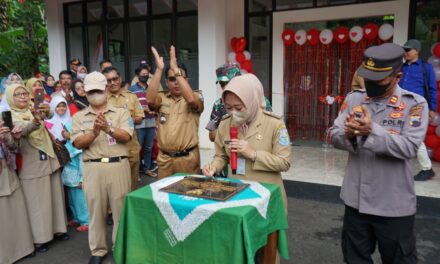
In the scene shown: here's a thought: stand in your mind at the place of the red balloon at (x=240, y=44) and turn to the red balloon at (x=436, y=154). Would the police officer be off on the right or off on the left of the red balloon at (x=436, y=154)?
right

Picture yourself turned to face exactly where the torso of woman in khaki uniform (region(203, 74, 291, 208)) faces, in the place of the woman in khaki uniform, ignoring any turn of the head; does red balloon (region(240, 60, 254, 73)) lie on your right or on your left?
on your right

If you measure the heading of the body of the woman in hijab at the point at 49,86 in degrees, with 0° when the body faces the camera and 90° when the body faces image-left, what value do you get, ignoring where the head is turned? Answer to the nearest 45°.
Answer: approximately 315°

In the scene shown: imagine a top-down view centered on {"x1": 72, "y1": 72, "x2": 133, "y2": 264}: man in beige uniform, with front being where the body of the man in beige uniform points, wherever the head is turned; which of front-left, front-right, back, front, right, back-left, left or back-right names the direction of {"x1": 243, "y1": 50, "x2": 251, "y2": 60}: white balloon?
back-left

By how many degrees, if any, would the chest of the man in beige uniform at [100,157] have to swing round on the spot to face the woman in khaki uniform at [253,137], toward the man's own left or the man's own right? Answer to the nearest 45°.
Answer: approximately 45° to the man's own left

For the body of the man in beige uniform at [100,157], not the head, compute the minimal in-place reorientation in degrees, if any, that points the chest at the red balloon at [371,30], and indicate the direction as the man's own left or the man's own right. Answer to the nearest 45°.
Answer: approximately 135° to the man's own left

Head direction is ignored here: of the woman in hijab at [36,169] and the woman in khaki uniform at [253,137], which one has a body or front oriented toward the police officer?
the woman in hijab
